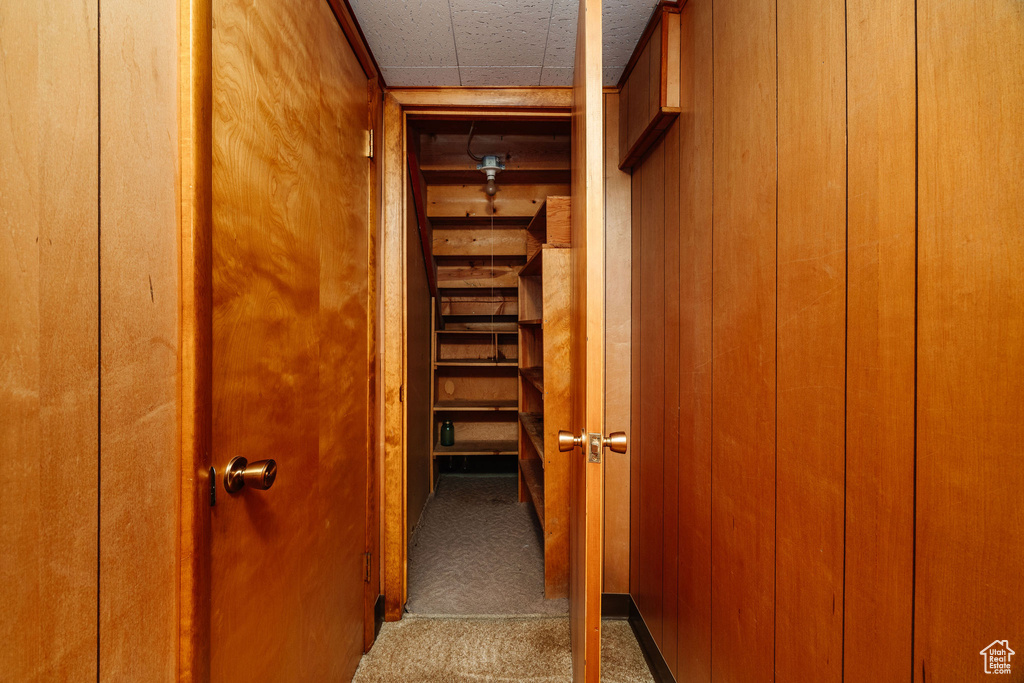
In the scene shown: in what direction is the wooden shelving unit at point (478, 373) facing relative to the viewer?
toward the camera

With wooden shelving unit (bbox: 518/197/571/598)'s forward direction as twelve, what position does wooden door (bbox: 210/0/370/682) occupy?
The wooden door is roughly at 10 o'clock from the wooden shelving unit.

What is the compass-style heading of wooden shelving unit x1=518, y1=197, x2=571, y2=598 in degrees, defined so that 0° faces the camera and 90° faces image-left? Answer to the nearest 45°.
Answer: approximately 90°

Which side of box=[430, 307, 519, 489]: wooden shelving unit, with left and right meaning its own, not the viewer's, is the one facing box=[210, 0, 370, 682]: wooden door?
front

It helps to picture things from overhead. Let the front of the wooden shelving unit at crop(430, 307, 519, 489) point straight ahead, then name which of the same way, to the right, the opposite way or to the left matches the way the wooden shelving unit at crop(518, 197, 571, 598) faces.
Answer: to the right

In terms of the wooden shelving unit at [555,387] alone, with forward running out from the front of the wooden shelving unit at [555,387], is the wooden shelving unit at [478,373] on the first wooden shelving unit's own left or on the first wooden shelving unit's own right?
on the first wooden shelving unit's own right

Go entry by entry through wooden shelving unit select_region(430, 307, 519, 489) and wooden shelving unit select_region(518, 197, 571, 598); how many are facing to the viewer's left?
1

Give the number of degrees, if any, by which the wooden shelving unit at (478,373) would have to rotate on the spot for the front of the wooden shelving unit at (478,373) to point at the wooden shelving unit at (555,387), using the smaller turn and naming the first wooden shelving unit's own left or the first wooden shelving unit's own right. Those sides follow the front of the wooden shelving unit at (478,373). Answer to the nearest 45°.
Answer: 0° — it already faces it
